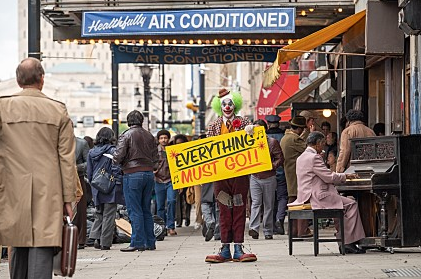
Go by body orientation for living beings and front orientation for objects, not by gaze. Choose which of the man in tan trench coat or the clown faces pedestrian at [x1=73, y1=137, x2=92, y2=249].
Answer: the man in tan trench coat

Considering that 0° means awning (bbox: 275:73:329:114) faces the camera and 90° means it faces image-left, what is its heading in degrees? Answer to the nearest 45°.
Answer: approximately 90°

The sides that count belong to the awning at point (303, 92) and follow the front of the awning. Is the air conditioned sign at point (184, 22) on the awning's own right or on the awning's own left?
on the awning's own left

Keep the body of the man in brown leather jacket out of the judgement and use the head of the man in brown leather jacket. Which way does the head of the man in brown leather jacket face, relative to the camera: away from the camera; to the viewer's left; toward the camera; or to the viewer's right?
away from the camera

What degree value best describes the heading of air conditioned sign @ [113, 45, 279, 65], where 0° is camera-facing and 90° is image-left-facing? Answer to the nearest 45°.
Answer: approximately 0°

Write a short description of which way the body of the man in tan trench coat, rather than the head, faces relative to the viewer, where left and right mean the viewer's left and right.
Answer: facing away from the viewer

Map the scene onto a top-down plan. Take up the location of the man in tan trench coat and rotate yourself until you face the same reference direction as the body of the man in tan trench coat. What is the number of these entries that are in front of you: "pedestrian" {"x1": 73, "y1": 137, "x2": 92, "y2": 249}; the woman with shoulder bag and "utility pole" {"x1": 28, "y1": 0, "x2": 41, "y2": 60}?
3

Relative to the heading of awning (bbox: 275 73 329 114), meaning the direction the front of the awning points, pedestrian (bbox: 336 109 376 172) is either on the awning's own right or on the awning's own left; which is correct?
on the awning's own left

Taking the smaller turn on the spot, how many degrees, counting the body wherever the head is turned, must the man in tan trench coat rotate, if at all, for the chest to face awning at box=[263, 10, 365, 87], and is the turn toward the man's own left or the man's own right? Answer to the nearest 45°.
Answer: approximately 45° to the man's own right

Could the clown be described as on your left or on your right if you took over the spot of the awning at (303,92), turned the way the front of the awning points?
on your left

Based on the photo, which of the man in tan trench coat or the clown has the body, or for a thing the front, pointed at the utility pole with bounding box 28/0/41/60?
the man in tan trench coat

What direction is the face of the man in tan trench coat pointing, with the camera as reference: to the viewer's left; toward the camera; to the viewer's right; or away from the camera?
away from the camera
